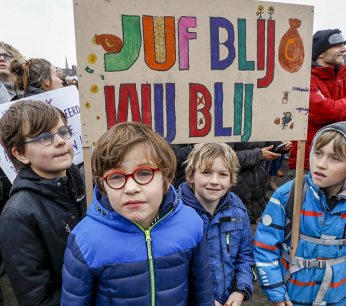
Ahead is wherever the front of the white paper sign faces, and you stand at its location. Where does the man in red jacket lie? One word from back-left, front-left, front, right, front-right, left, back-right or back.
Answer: left

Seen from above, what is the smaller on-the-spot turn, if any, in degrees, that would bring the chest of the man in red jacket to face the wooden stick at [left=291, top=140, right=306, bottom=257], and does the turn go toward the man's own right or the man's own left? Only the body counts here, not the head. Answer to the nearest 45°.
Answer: approximately 45° to the man's own right

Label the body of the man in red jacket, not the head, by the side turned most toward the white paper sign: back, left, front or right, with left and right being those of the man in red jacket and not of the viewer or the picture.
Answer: right

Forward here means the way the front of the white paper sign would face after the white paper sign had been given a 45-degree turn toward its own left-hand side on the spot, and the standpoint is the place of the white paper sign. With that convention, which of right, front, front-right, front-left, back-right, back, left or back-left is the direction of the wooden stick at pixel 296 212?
front

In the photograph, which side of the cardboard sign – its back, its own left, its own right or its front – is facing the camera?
front

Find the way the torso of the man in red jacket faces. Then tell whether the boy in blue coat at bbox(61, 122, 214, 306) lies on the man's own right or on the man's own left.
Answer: on the man's own right

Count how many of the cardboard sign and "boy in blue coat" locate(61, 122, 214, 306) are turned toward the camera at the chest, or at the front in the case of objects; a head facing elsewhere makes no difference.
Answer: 2

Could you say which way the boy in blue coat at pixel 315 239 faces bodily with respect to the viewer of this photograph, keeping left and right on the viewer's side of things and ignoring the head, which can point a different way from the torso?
facing the viewer

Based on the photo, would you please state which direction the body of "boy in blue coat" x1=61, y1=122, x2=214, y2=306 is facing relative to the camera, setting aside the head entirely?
toward the camera

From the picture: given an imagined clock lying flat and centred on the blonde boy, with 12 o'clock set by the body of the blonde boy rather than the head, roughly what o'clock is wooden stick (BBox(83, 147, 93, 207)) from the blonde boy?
The wooden stick is roughly at 2 o'clock from the blonde boy.

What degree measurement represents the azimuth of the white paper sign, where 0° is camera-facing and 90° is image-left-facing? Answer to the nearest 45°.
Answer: approximately 0°

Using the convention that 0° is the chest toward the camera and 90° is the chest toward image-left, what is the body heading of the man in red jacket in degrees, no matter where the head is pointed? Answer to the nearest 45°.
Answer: approximately 315°

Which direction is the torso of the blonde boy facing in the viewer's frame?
toward the camera
